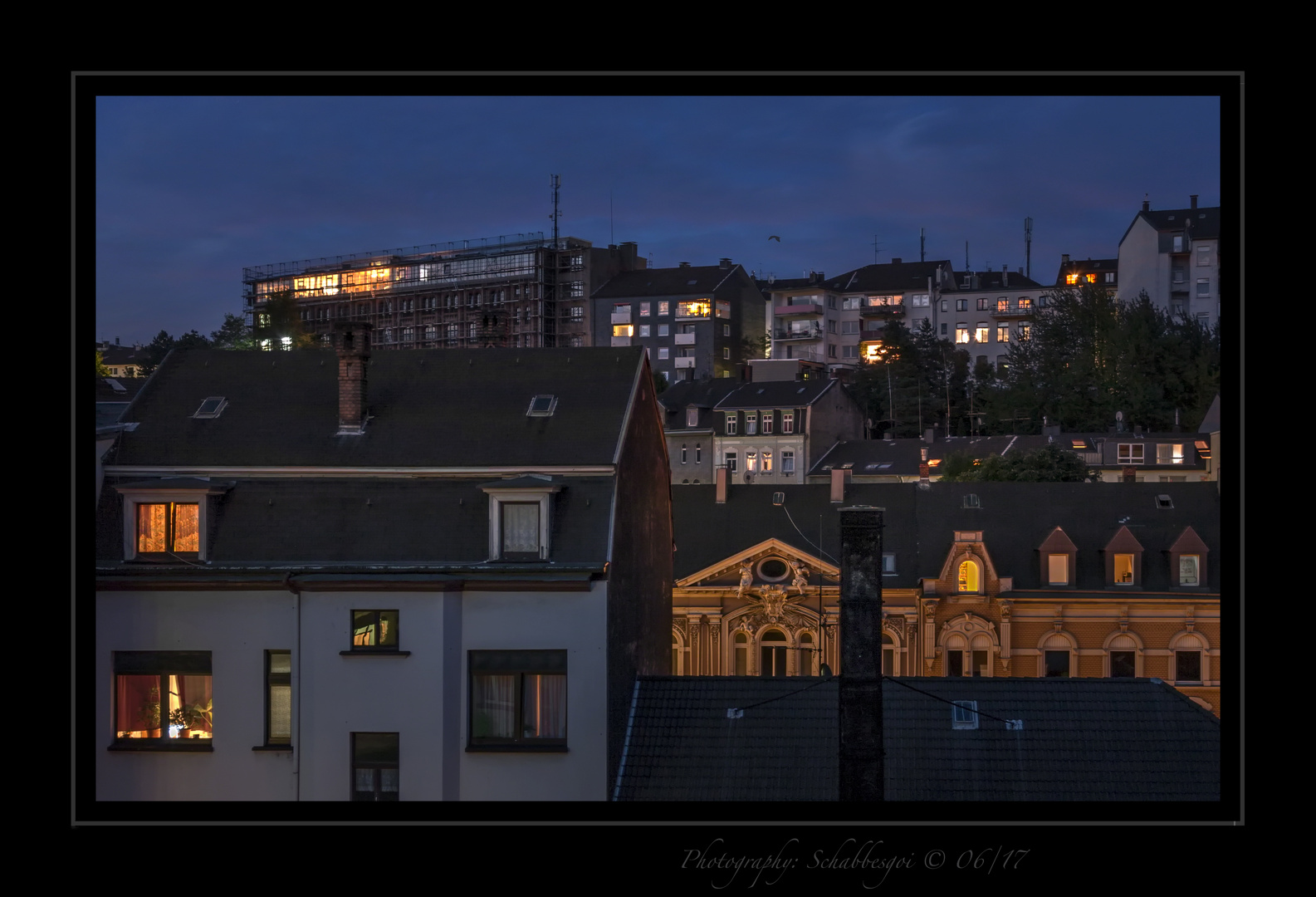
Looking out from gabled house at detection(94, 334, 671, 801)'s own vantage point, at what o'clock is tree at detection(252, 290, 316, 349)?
The tree is roughly at 6 o'clock from the gabled house.

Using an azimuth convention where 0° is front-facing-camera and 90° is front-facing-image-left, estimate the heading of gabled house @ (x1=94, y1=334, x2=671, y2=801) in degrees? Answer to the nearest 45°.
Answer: approximately 0°

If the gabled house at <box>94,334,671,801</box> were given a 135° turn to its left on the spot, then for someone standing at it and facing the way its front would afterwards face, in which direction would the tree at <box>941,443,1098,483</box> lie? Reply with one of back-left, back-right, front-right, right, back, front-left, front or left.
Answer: front
